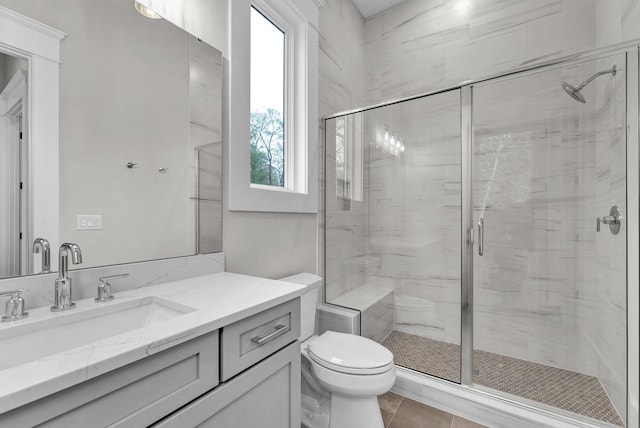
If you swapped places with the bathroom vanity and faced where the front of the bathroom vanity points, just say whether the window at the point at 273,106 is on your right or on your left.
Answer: on your left

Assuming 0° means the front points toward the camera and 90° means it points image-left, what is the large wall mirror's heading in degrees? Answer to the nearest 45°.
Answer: approximately 315°

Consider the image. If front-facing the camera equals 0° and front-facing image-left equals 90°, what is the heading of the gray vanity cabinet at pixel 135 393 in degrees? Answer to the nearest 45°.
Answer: approximately 315°

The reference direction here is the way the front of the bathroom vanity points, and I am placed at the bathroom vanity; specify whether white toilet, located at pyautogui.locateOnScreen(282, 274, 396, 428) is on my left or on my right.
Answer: on my left

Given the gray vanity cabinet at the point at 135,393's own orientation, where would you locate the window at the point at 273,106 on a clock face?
The window is roughly at 9 o'clock from the gray vanity cabinet.

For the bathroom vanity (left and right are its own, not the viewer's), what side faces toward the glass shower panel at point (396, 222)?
left

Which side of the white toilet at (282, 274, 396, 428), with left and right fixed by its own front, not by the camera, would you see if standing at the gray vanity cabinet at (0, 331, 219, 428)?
right
